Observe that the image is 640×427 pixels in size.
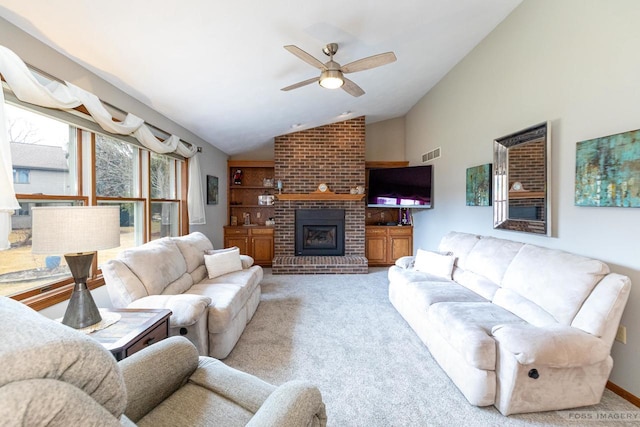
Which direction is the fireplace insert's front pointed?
toward the camera

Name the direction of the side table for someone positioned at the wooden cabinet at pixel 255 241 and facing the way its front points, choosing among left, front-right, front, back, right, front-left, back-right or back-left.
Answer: front

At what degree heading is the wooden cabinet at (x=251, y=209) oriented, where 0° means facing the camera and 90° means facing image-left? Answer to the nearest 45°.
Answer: approximately 0°

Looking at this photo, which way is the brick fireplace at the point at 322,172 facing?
toward the camera

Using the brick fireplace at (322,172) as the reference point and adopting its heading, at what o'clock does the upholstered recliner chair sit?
The upholstered recliner chair is roughly at 12 o'clock from the brick fireplace.

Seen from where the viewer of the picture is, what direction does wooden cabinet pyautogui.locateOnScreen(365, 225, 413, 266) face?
facing the viewer

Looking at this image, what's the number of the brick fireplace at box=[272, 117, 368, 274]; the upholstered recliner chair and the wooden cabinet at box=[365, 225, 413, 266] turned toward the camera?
2

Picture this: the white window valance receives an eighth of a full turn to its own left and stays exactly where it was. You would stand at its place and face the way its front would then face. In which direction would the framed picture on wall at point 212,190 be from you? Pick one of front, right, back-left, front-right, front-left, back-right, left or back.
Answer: front-left

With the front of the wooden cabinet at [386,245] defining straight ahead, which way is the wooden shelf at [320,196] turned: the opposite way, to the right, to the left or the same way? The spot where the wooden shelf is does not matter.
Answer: the same way

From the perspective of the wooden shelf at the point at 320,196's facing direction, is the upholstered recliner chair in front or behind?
in front

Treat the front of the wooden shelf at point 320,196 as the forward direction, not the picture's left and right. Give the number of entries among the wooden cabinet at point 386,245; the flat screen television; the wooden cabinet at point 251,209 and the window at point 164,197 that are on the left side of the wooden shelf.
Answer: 2

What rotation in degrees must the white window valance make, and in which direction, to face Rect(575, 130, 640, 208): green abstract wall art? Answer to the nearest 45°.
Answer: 0° — it already faces it

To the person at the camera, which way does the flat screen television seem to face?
facing the viewer and to the left of the viewer

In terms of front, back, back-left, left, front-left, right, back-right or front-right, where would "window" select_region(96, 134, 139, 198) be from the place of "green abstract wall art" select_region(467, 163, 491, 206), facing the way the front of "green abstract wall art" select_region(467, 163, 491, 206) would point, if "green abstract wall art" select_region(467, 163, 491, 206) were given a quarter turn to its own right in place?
left

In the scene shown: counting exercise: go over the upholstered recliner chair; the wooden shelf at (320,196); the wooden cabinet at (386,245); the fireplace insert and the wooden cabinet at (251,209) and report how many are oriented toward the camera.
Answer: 4

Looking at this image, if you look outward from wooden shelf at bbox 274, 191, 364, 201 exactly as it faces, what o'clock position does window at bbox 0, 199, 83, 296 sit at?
The window is roughly at 1 o'clock from the wooden shelf.

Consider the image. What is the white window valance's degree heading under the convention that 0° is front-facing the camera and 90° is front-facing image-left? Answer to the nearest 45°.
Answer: approximately 315°

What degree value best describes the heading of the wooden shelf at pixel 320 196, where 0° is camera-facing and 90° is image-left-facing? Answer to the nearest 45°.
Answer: approximately 0°

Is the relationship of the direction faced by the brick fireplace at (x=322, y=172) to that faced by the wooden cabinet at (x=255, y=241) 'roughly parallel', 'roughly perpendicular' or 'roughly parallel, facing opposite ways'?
roughly parallel
